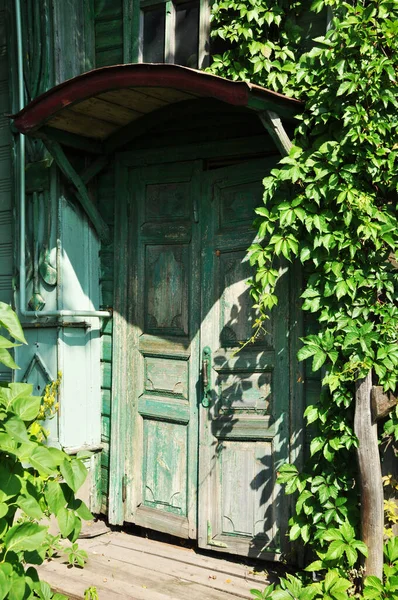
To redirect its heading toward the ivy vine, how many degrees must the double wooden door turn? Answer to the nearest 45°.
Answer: approximately 90° to its left

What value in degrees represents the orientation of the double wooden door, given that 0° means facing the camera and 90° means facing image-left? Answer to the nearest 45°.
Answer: approximately 45°

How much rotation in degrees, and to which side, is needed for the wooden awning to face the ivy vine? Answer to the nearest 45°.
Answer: approximately 90° to its left

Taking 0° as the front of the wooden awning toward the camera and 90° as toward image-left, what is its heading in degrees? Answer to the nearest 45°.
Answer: approximately 45°

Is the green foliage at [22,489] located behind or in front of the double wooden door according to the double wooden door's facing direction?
in front

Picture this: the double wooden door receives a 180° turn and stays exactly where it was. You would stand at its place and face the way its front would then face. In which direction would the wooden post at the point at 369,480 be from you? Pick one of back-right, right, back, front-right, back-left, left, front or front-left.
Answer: right

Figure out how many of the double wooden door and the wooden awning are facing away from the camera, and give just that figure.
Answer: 0
